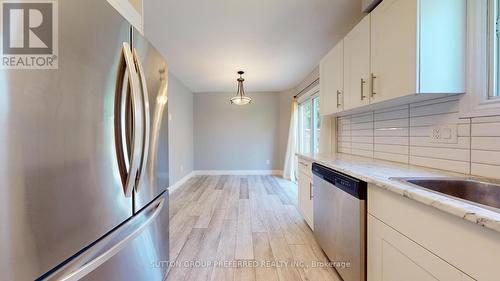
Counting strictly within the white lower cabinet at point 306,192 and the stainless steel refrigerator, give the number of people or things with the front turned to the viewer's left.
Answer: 1

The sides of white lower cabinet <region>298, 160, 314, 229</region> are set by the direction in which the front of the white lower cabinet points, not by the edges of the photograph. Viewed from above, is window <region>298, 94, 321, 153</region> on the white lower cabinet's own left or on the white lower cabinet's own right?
on the white lower cabinet's own right

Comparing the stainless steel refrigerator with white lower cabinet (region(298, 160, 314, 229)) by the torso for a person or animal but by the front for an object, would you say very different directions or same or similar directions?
very different directions

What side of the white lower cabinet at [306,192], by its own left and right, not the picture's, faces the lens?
left

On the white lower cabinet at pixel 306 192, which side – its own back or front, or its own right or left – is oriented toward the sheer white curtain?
right

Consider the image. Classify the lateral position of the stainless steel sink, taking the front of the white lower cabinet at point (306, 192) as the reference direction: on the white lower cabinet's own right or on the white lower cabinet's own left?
on the white lower cabinet's own left

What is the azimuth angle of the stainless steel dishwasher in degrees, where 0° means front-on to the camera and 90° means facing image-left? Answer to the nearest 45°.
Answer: approximately 45°

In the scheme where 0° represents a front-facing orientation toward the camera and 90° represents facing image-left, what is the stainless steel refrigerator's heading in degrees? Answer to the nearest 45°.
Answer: approximately 315°

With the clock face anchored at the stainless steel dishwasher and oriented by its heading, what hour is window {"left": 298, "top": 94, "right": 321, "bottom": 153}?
The window is roughly at 4 o'clock from the stainless steel dishwasher.
